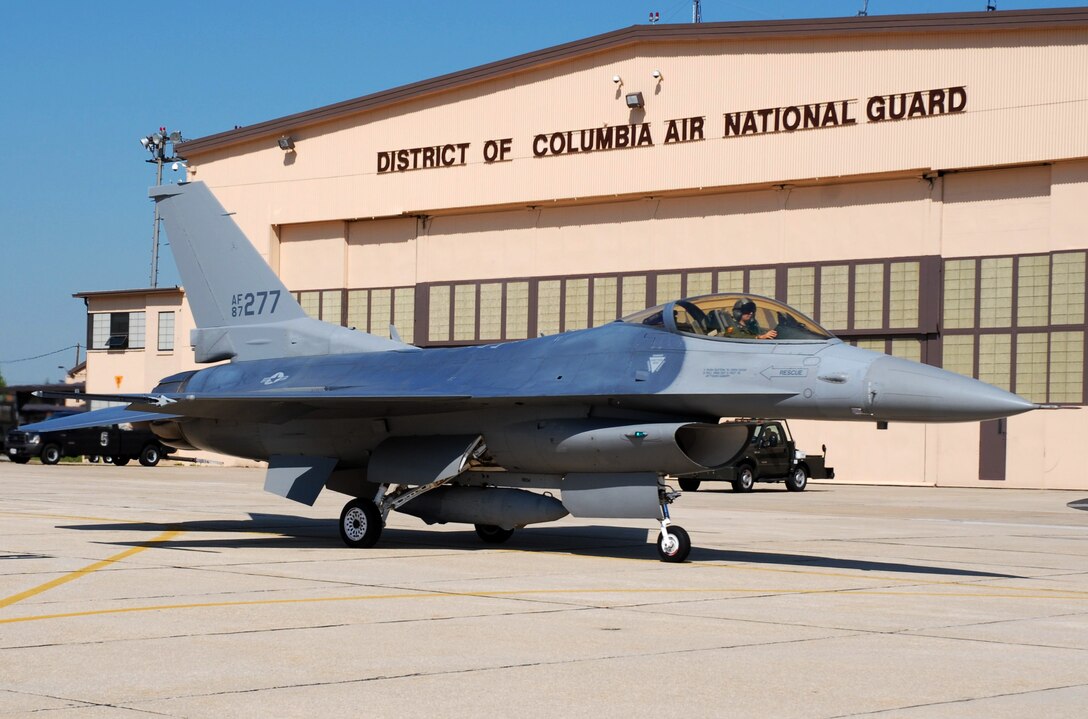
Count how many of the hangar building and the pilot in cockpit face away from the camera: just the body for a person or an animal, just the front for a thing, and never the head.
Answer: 0

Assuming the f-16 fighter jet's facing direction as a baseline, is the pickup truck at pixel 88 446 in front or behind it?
behind

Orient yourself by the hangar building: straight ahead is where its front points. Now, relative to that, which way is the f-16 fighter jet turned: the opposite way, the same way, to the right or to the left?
to the left

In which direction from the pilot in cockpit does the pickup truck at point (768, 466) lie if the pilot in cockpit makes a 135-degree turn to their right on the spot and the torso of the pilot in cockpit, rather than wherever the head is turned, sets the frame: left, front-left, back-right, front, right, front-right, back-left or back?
right

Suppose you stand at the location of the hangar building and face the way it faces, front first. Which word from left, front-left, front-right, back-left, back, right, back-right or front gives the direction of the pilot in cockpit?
front-left

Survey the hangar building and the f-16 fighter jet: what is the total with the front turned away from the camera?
0

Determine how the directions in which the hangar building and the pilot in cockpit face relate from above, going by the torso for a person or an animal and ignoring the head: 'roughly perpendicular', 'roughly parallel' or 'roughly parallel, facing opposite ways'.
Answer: roughly perpendicular

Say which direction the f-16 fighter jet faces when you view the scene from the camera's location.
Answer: facing the viewer and to the right of the viewer
